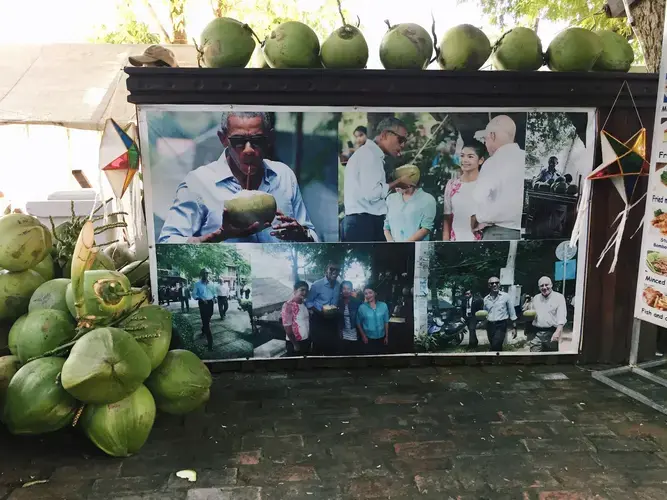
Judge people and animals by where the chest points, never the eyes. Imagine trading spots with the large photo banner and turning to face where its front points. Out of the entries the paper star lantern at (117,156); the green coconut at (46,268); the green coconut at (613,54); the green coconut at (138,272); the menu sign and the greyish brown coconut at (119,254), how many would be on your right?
4

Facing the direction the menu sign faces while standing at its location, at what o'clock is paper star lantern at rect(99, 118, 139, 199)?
The paper star lantern is roughly at 2 o'clock from the menu sign.

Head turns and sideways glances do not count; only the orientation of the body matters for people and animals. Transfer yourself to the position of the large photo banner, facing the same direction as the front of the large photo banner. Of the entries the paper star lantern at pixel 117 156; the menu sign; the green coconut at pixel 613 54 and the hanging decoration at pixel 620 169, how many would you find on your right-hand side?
1

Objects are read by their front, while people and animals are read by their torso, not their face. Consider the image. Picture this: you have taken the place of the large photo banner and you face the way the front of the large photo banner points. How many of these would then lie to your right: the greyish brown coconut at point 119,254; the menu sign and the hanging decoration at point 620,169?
1

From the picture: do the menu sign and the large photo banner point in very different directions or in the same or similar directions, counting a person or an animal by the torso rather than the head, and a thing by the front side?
same or similar directions

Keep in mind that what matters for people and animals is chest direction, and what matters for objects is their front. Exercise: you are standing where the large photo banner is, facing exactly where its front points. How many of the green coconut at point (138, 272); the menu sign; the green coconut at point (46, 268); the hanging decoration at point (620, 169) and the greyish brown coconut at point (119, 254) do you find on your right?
3

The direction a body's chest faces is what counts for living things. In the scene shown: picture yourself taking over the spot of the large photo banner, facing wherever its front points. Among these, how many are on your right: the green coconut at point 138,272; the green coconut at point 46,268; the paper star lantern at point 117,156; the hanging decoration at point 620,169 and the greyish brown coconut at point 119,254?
4

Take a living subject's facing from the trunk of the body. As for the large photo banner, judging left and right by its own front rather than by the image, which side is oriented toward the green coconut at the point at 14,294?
right

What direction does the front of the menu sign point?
toward the camera

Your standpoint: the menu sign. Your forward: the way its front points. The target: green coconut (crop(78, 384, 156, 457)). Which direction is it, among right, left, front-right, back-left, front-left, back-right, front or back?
front-right

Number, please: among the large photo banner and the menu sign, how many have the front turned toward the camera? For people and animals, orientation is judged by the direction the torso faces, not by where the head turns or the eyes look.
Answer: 2
